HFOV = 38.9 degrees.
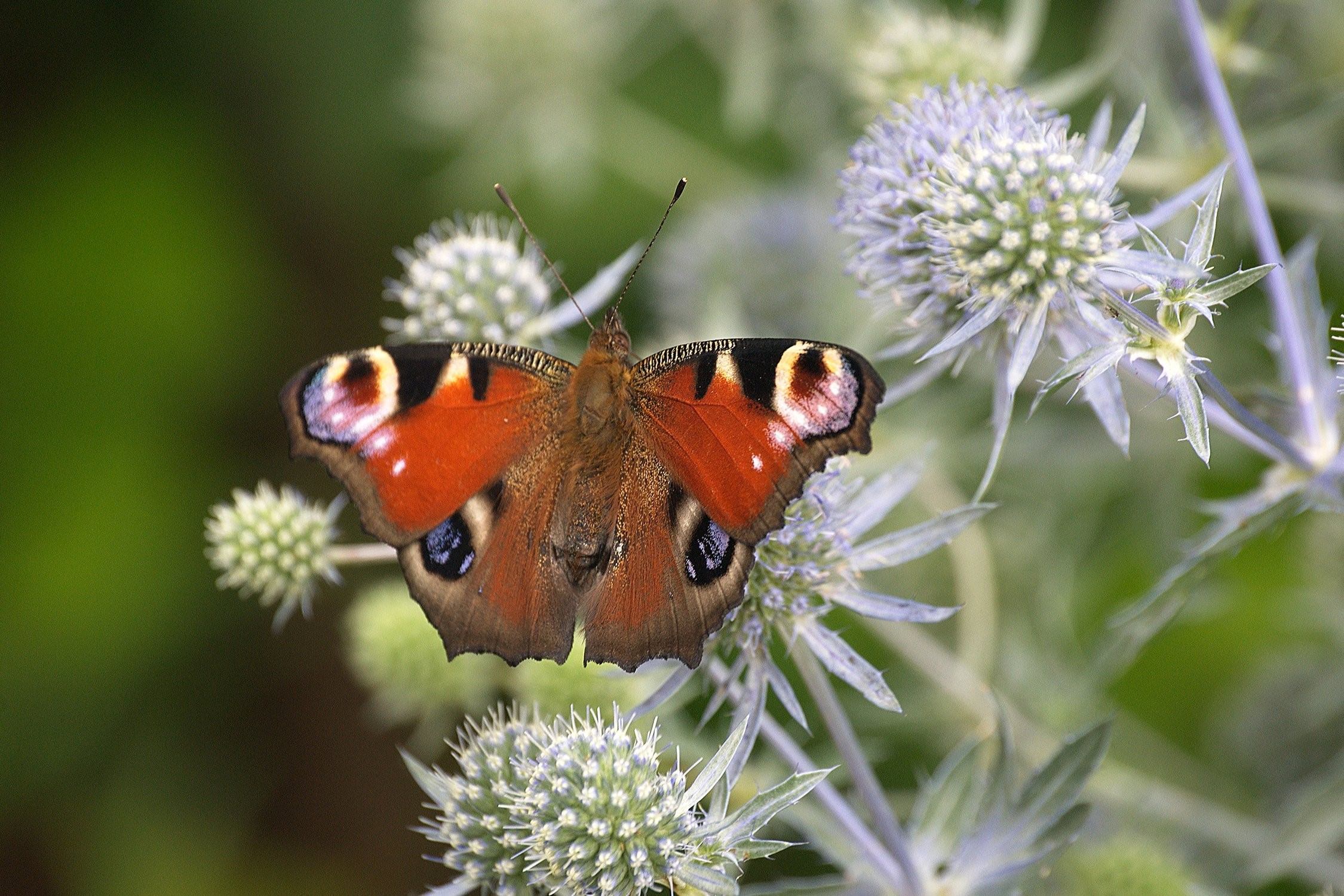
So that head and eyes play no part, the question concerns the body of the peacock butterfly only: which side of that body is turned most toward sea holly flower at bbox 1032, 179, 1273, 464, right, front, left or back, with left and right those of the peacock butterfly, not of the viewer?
right

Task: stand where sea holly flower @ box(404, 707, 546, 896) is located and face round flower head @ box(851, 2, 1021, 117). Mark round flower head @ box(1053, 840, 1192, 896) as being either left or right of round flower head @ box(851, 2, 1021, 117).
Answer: right

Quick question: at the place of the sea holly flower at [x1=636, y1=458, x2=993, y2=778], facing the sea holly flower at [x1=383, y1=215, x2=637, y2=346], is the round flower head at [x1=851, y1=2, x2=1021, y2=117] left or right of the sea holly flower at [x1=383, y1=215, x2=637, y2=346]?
right

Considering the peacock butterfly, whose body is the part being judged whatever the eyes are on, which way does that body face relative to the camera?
away from the camera
